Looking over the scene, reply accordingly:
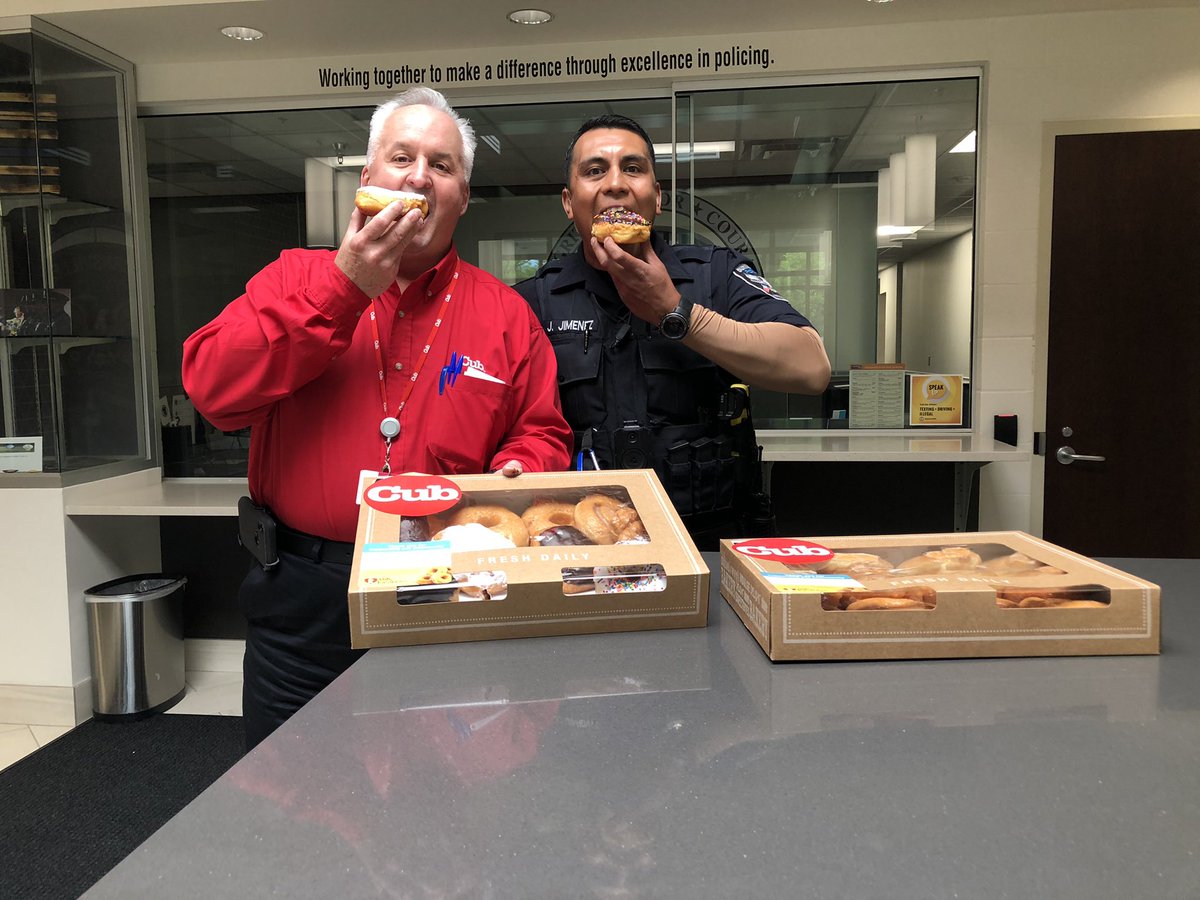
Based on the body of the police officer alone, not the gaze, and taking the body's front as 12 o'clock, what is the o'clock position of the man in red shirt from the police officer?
The man in red shirt is roughly at 2 o'clock from the police officer.

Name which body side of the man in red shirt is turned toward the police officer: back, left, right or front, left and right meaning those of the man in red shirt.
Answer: left

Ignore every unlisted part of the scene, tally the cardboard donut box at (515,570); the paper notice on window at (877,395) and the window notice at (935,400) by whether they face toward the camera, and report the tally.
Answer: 3

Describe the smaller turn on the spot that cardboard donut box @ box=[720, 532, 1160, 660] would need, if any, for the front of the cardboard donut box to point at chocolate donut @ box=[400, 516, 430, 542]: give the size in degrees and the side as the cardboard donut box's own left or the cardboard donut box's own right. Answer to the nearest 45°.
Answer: approximately 90° to the cardboard donut box's own right

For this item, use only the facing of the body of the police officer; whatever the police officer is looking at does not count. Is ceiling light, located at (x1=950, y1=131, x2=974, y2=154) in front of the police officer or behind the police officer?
behind

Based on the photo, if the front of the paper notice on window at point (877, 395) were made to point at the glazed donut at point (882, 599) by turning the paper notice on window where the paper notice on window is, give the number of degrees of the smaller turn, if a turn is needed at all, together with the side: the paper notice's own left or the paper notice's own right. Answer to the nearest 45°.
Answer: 0° — it already faces it

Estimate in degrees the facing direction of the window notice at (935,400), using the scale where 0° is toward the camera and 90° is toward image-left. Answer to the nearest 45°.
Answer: approximately 0°

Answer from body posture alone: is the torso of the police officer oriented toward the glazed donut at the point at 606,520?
yes

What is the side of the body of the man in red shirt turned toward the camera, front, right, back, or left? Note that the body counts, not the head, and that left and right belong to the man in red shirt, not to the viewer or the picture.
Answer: front

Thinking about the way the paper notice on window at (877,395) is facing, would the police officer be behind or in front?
in front

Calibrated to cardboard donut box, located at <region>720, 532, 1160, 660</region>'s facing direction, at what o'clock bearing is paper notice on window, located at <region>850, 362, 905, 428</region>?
The paper notice on window is roughly at 6 o'clock from the cardboard donut box.
